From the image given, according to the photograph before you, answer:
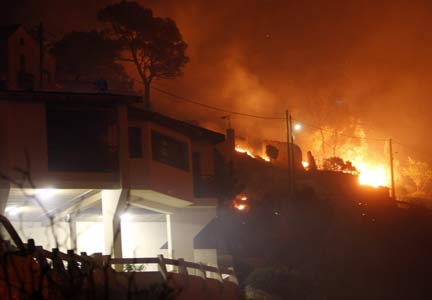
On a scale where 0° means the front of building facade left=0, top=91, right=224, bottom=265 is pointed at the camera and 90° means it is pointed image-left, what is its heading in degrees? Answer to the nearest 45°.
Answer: approximately 0°

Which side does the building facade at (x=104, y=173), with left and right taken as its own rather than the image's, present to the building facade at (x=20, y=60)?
back
